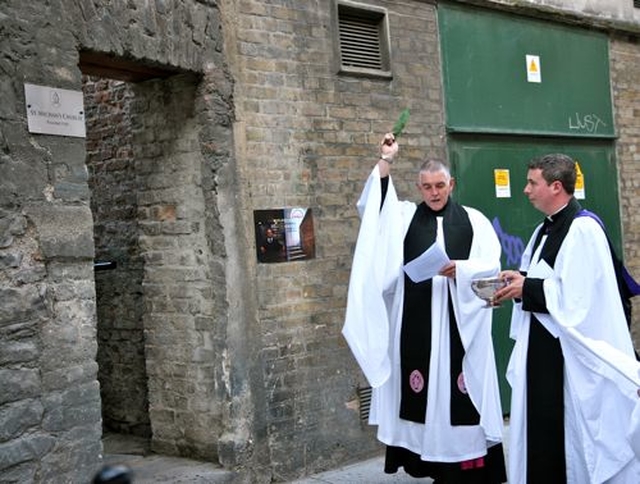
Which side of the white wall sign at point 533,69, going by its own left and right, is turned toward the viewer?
front

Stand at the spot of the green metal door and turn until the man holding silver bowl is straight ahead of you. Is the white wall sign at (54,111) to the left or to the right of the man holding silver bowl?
right

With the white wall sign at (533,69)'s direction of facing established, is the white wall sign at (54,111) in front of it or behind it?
in front

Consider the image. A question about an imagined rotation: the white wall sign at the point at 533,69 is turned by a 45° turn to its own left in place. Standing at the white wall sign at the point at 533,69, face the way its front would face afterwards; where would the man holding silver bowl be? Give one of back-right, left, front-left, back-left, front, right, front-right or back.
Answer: front-right

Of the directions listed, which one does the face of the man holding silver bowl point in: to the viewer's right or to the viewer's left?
to the viewer's left
